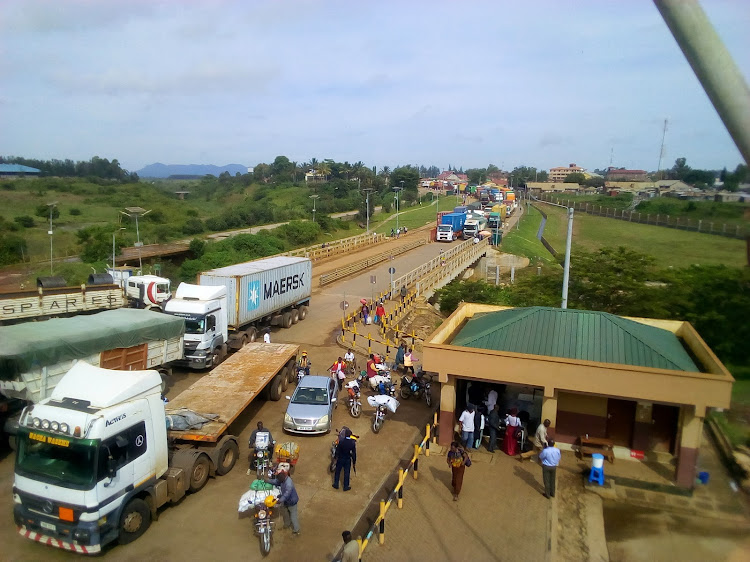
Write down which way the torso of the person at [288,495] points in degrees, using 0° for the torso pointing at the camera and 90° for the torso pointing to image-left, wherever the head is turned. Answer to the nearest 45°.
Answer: approximately 90°

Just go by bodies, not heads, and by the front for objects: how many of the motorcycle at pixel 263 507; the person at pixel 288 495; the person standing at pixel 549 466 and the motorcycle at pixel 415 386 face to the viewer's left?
1

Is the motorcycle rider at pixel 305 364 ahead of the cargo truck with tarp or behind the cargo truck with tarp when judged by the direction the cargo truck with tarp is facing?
behind

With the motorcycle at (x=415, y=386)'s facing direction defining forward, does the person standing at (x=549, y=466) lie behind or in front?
in front

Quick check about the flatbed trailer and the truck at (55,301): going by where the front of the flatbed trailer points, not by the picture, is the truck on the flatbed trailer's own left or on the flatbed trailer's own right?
on the flatbed trailer's own right

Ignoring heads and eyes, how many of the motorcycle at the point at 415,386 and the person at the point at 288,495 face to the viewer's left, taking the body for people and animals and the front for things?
1

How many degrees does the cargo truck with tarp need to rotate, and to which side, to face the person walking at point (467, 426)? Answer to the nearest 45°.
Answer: approximately 90° to its left

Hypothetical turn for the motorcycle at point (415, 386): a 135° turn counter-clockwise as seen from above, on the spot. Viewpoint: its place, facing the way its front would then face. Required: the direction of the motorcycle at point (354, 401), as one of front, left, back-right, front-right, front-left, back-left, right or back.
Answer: back-left

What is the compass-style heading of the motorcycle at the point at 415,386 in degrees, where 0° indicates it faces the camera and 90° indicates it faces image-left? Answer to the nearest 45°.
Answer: approximately 315°

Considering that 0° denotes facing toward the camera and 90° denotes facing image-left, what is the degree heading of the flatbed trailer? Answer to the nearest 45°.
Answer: approximately 45°

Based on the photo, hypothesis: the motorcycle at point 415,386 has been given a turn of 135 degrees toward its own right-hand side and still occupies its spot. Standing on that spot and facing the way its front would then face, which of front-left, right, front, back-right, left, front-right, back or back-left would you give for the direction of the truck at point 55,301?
front

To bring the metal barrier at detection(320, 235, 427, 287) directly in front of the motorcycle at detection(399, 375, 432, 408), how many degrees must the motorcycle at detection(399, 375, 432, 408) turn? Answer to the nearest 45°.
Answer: approximately 135° to its left

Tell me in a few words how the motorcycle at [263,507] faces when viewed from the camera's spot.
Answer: facing the viewer
